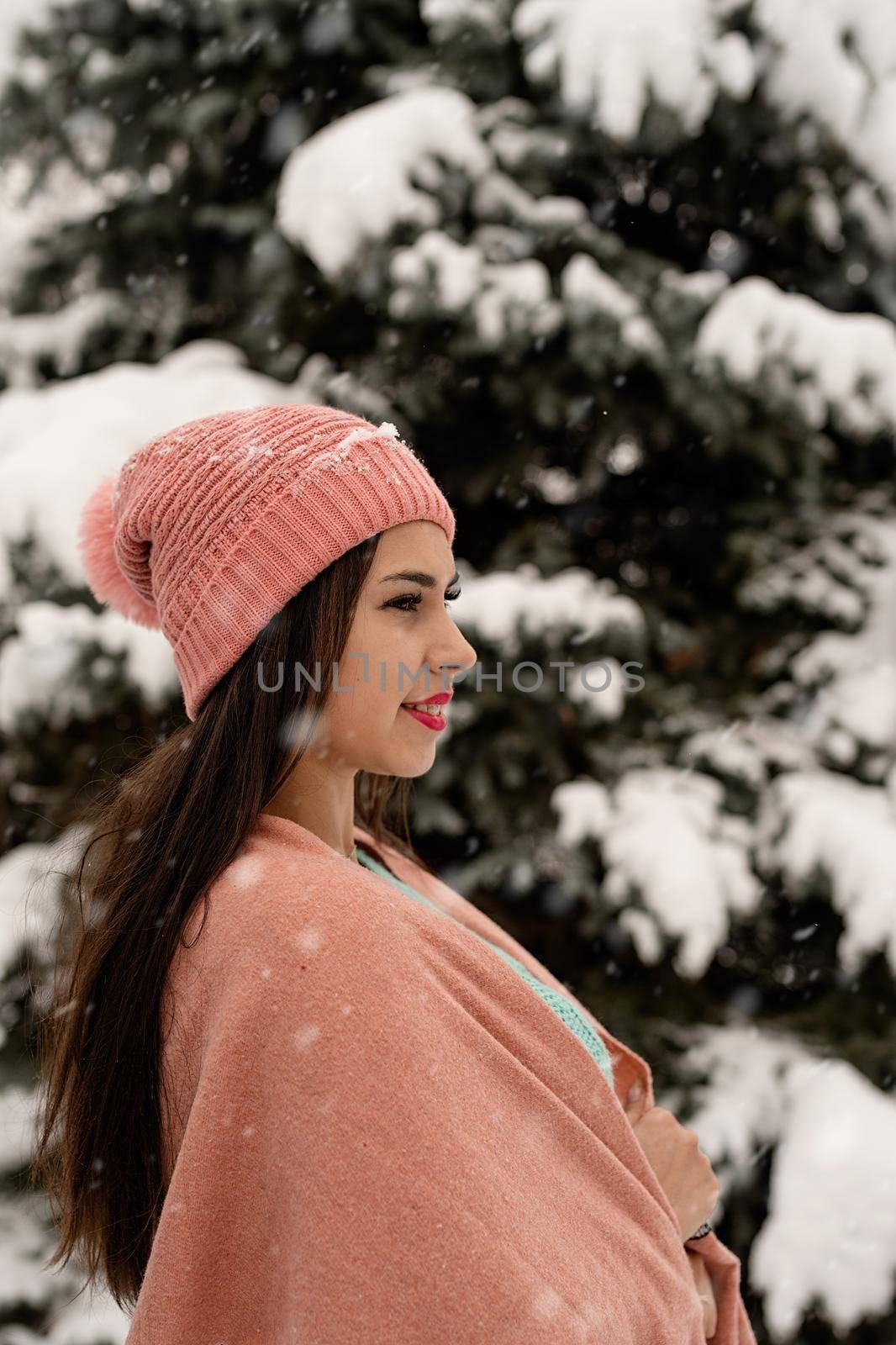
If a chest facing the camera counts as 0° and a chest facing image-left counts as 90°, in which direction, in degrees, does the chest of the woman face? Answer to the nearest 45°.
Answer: approximately 270°

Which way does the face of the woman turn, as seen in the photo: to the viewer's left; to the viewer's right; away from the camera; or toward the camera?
to the viewer's right
